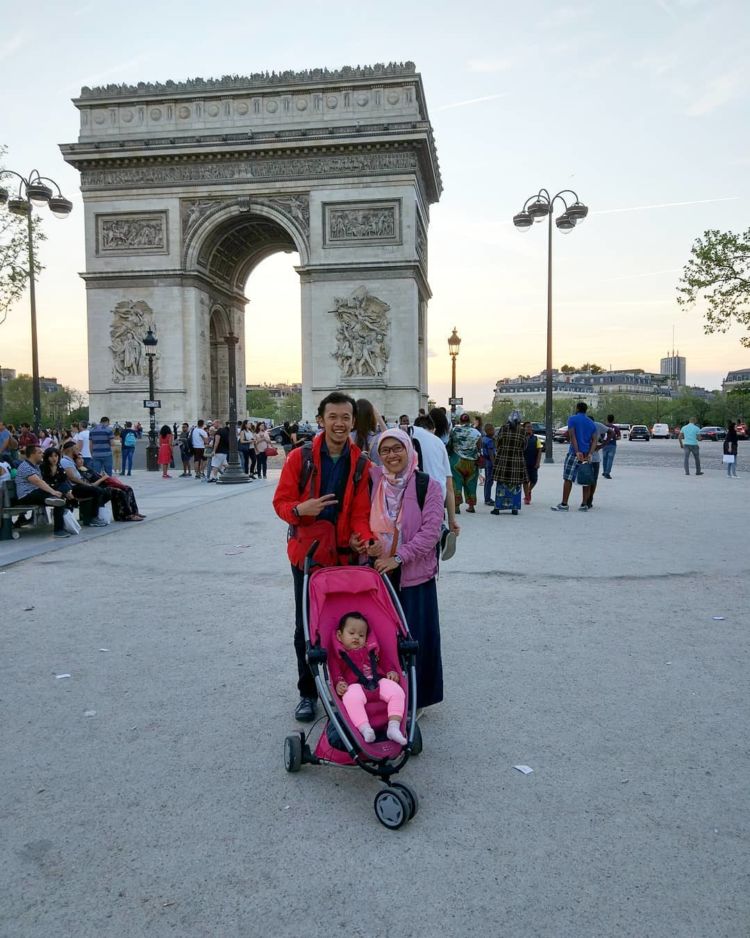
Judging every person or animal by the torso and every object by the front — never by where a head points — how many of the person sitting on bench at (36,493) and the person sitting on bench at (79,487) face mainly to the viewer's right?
2

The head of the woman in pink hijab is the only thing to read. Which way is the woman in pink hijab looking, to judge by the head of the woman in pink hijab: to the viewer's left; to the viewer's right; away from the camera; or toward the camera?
toward the camera

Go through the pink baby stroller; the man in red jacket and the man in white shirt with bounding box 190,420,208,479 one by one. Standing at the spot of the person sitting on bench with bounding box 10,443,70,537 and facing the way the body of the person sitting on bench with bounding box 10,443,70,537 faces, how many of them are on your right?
2

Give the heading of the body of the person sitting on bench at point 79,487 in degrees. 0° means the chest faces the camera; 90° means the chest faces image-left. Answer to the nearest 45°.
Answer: approximately 270°

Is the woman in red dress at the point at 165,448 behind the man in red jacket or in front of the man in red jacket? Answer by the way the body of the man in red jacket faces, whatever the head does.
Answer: behind

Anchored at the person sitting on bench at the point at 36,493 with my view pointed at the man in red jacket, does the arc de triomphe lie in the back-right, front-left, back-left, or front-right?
back-left

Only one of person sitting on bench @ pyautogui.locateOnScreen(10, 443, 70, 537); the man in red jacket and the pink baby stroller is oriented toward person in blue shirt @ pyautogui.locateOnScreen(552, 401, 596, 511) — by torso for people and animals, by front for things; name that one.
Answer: the person sitting on bench

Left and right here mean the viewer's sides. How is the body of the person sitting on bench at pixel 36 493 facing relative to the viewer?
facing to the right of the viewer

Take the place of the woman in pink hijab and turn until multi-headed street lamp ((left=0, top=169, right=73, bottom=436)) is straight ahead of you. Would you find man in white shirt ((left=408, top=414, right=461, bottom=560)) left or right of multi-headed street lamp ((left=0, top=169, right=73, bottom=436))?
right

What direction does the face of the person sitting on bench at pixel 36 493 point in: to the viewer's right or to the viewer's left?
to the viewer's right

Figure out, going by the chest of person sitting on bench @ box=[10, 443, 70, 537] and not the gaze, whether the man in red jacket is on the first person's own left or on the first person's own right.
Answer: on the first person's own right

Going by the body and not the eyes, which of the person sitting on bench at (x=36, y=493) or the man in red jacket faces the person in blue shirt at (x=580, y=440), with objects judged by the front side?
the person sitting on bench

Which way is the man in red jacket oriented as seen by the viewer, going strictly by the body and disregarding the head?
toward the camera

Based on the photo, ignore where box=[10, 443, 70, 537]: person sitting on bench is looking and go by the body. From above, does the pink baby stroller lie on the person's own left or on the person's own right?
on the person's own right

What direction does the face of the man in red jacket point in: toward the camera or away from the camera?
toward the camera
